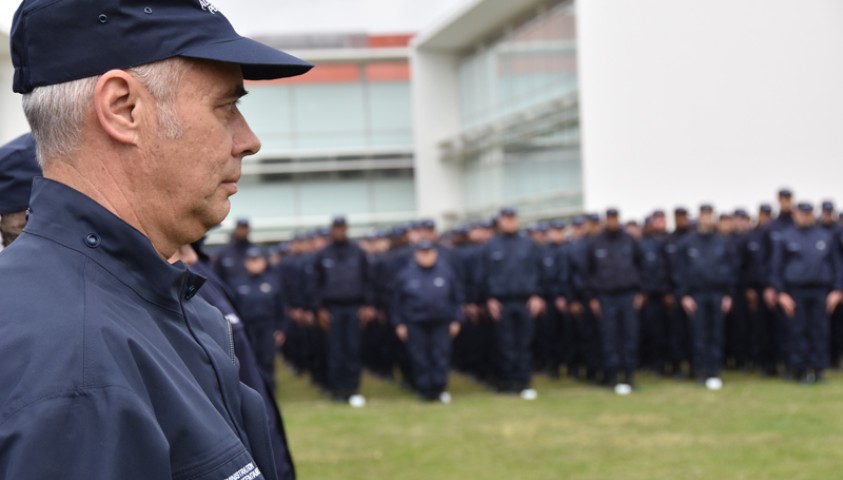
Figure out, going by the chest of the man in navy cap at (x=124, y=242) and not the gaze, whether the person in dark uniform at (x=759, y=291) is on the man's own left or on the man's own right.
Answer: on the man's own left

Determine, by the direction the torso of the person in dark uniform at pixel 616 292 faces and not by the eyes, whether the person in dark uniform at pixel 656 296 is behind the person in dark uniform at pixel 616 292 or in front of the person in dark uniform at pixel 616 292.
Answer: behind

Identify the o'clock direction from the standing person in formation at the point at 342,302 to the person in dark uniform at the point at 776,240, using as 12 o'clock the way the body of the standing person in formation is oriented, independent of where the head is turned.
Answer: The person in dark uniform is roughly at 9 o'clock from the standing person in formation.

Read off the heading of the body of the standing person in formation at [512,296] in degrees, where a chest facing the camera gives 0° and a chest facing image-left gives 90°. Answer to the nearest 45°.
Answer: approximately 0°

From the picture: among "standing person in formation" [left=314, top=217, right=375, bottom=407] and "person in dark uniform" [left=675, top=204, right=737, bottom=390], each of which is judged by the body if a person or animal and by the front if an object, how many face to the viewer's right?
0

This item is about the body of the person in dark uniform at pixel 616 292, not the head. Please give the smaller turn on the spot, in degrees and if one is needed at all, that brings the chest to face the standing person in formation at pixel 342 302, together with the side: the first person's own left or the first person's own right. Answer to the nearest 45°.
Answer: approximately 90° to the first person's own right

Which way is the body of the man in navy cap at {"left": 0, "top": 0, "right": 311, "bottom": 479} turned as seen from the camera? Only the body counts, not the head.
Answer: to the viewer's right

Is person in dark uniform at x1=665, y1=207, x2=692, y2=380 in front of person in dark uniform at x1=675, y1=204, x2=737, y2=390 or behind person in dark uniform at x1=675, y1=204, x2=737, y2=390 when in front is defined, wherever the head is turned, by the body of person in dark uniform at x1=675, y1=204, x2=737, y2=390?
behind

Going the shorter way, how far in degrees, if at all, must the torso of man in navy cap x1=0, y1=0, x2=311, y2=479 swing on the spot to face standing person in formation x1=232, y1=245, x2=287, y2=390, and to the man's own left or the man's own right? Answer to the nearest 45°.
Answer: approximately 90° to the man's own left

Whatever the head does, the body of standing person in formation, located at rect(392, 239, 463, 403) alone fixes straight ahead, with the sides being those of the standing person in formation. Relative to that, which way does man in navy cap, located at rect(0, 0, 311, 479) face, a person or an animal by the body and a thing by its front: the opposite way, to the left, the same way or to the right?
to the left

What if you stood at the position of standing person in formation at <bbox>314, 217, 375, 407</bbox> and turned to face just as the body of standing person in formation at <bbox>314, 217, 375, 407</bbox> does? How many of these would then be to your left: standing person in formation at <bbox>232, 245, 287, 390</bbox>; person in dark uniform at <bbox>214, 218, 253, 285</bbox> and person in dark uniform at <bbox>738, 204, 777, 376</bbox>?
1

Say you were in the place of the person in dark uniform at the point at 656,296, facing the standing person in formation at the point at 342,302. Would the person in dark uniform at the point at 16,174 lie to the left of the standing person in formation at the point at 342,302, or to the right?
left

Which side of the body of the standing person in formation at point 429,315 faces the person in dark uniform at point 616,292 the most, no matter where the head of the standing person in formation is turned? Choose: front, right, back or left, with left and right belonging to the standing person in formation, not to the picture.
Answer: left

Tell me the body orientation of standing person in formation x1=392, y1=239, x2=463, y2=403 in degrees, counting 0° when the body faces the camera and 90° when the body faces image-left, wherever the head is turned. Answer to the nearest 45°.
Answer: approximately 0°

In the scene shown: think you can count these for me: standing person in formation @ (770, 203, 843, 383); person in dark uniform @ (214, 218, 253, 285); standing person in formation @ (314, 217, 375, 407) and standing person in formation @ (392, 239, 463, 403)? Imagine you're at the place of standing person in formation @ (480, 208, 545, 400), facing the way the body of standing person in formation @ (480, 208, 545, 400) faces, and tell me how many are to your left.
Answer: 1
